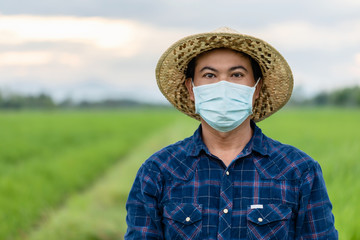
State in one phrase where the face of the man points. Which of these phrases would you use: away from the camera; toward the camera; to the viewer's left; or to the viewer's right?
toward the camera

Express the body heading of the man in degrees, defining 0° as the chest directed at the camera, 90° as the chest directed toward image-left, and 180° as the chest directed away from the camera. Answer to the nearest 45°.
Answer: approximately 0°
